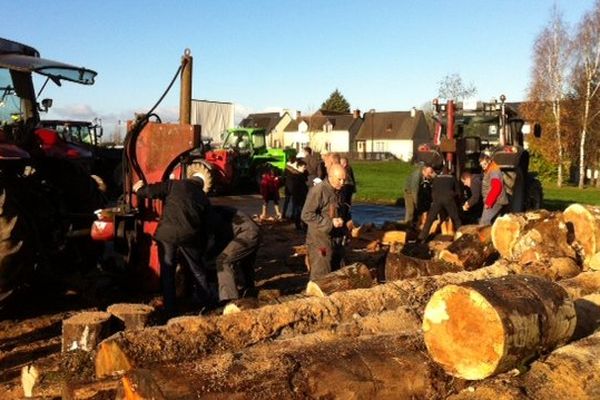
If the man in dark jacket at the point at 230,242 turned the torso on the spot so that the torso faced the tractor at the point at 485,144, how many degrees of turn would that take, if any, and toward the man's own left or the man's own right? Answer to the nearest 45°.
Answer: approximately 135° to the man's own right

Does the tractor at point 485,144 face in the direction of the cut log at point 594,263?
no

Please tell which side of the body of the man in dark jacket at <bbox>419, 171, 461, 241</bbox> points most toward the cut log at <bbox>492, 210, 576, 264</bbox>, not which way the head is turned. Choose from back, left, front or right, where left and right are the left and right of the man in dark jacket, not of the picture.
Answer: back

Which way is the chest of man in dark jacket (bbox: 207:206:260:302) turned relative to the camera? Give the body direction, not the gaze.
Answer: to the viewer's left

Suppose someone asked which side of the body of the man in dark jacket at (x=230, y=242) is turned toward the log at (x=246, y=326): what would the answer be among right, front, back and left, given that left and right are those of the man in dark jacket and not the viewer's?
left

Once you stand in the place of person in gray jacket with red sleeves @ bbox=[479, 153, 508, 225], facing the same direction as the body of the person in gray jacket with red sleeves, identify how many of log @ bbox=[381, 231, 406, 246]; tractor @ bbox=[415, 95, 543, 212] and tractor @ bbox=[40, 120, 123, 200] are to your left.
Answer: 0

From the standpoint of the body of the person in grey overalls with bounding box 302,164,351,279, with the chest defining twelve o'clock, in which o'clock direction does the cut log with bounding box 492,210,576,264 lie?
The cut log is roughly at 10 o'clock from the person in grey overalls.

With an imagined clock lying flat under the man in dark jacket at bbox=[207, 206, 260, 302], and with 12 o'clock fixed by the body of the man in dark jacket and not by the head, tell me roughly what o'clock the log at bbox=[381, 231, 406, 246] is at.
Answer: The log is roughly at 4 o'clock from the man in dark jacket.
